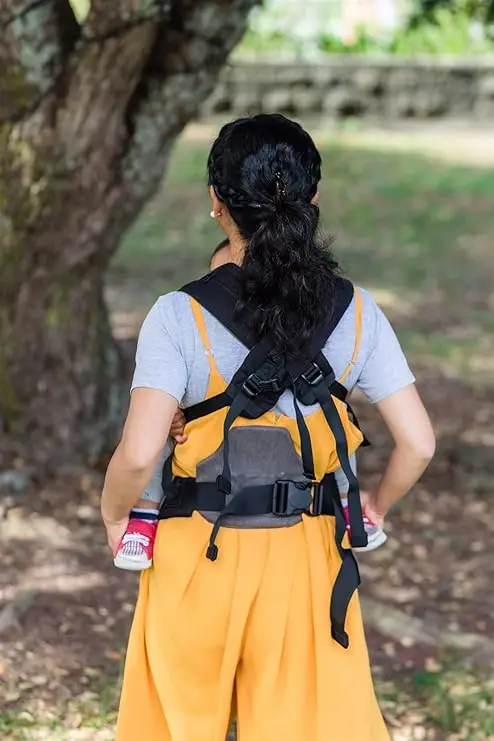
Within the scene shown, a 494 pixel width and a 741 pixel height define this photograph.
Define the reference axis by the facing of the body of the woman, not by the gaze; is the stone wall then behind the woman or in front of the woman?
in front

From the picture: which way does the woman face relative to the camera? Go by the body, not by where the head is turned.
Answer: away from the camera

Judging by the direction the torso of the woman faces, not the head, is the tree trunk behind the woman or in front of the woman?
in front

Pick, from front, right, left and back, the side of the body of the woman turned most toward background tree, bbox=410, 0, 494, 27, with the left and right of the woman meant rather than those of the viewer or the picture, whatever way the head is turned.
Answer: front

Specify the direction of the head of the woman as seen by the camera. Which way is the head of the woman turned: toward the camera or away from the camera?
away from the camera
